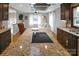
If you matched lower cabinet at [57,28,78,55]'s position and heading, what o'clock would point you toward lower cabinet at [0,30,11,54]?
lower cabinet at [0,30,11,54] is roughly at 1 o'clock from lower cabinet at [57,28,78,55].

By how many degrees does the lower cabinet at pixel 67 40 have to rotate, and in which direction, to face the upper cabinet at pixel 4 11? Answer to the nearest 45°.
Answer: approximately 45° to its right

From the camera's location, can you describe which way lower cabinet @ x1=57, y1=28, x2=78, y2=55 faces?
facing the viewer and to the left of the viewer
